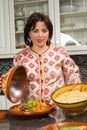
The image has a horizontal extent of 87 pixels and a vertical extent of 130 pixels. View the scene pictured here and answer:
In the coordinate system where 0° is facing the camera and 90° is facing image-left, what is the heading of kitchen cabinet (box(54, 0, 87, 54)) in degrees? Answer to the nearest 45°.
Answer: approximately 0°

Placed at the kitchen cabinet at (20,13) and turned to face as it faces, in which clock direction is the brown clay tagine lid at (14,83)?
The brown clay tagine lid is roughly at 12 o'clock from the kitchen cabinet.

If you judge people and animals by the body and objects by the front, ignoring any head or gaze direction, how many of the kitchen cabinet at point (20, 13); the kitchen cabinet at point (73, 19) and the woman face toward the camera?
3

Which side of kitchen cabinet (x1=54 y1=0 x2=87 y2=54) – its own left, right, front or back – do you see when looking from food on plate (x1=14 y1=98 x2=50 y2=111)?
front

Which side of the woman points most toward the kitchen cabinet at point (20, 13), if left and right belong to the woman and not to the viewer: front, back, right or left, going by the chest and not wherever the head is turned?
back

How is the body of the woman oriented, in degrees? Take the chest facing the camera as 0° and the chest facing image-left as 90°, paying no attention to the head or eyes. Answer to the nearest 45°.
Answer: approximately 0°

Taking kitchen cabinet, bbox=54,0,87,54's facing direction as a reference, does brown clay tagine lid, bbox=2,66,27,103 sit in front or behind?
in front

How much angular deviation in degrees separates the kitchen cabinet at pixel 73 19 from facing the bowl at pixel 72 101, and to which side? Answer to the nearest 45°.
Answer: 0° — it already faces it

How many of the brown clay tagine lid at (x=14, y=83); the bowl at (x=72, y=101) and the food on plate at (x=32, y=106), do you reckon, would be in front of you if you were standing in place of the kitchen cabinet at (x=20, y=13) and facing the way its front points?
3
